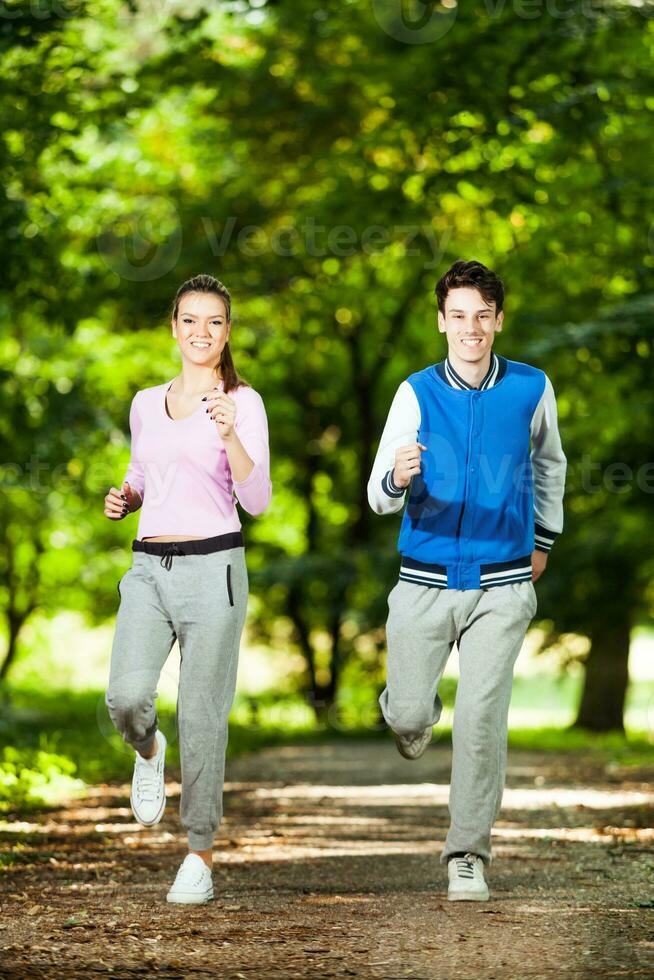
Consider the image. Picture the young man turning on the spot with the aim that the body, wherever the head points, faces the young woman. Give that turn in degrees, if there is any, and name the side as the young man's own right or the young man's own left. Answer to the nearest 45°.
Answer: approximately 90° to the young man's own right

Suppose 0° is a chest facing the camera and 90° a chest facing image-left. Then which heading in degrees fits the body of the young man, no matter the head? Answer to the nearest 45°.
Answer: approximately 0°

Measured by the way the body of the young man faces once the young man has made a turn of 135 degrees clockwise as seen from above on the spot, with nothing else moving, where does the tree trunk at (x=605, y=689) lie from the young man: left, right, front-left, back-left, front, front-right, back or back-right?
front-right

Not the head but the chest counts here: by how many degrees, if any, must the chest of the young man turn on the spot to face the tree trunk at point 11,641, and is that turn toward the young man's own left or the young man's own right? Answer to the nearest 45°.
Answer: approximately 180°
